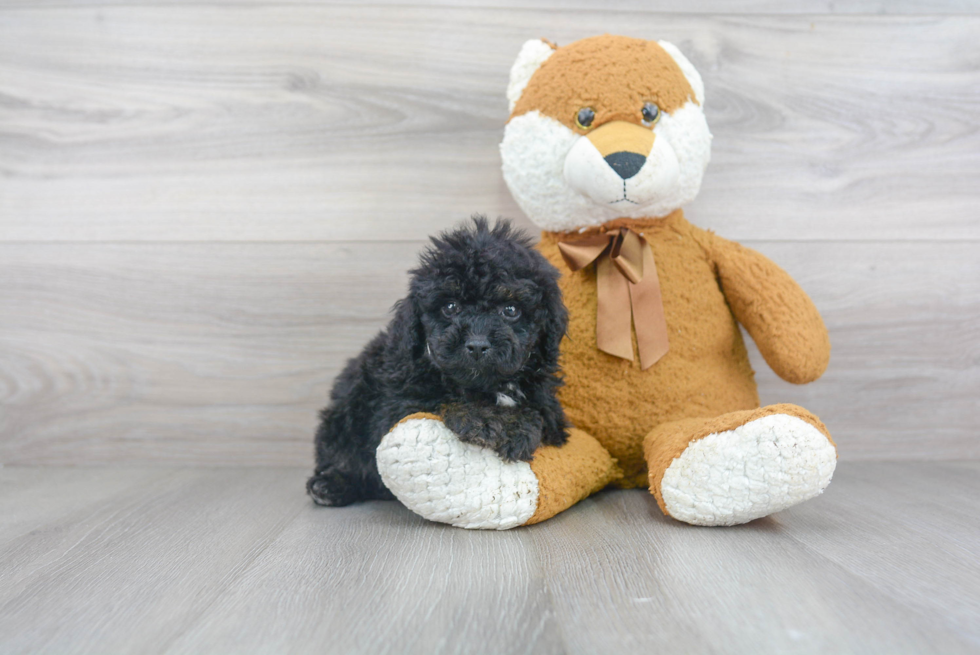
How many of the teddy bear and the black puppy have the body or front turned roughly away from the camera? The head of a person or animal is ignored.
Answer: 0

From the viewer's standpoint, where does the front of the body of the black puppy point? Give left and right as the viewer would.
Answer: facing the viewer and to the right of the viewer

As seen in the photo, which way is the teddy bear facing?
toward the camera
